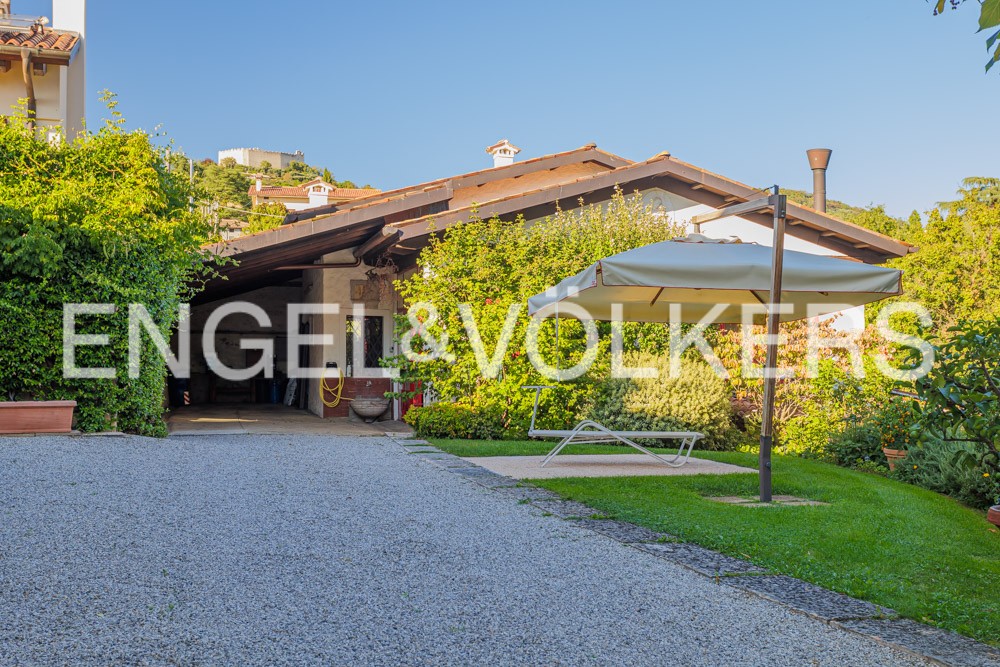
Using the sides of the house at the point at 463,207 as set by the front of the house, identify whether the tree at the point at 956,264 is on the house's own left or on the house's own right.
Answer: on the house's own left

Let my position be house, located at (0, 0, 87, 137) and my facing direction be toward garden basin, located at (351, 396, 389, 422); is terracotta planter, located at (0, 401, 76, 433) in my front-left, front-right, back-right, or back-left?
front-right

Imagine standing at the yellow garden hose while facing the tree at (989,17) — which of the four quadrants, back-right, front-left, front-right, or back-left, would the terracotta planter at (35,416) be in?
front-right

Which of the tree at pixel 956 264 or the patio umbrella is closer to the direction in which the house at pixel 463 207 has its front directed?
the patio umbrella

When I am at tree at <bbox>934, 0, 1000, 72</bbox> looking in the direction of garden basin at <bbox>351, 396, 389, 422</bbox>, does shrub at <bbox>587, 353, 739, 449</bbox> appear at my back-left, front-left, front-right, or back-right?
front-right

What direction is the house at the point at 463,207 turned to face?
toward the camera

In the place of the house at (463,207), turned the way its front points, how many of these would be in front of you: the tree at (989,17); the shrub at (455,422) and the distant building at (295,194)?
2

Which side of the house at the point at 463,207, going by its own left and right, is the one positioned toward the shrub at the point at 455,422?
front

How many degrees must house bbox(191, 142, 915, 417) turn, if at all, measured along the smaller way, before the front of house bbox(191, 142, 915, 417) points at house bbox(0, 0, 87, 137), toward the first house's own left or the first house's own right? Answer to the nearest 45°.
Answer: approximately 90° to the first house's own right

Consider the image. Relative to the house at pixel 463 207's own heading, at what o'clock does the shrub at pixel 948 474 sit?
The shrub is roughly at 11 o'clock from the house.

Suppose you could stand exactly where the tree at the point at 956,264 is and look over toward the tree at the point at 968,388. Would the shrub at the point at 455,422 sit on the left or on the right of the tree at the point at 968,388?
right

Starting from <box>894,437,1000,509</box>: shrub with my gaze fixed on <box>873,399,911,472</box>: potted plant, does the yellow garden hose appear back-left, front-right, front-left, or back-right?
front-left
